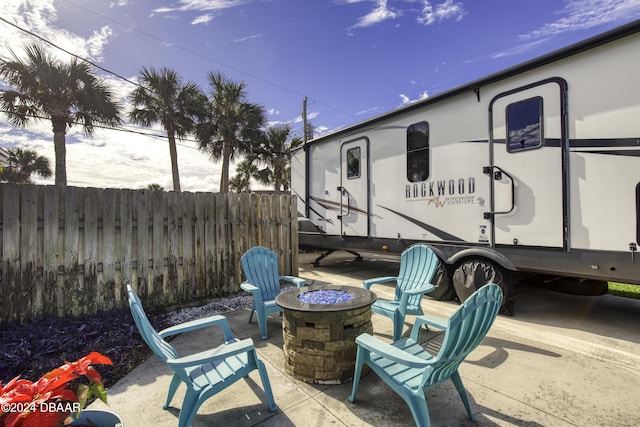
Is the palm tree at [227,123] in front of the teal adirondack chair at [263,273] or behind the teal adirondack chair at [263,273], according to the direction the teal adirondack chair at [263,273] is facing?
behind

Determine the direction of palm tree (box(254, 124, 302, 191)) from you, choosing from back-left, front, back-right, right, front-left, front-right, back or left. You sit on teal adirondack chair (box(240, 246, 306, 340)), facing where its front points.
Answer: back-left

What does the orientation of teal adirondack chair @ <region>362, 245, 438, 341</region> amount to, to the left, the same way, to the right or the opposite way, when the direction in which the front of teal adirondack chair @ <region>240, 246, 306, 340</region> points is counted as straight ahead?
to the right

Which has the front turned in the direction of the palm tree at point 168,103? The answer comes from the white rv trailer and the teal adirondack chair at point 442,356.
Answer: the teal adirondack chair

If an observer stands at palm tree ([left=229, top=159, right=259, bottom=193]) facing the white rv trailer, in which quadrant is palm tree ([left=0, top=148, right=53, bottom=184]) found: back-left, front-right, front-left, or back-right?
back-right

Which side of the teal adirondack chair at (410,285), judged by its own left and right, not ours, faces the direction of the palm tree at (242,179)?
right

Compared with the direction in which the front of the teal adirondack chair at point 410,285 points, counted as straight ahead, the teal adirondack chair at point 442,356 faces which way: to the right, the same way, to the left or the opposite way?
to the right

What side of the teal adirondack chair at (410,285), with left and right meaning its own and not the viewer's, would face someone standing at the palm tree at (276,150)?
right

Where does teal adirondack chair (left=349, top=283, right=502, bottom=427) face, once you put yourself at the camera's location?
facing away from the viewer and to the left of the viewer

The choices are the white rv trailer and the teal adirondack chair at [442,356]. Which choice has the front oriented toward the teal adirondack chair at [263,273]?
the teal adirondack chair at [442,356]

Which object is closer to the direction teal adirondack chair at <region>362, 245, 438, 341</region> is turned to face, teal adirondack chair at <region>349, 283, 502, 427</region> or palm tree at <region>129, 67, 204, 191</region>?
the teal adirondack chair

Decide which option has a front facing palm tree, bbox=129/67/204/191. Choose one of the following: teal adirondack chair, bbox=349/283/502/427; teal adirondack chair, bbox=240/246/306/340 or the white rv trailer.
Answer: teal adirondack chair, bbox=349/283/502/427
